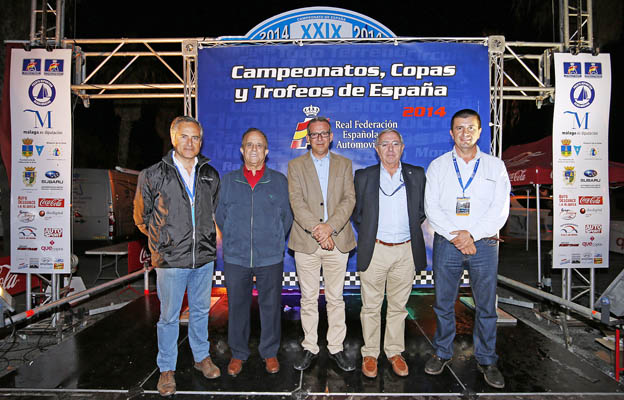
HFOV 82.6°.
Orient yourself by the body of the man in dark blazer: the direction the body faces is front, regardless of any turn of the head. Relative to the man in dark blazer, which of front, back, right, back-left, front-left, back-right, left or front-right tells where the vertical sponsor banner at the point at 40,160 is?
right

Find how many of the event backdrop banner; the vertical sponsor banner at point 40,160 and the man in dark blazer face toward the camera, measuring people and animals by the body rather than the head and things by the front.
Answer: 3

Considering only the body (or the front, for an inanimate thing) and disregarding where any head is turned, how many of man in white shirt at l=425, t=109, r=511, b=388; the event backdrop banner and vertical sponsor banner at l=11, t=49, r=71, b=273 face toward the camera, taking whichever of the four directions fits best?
3

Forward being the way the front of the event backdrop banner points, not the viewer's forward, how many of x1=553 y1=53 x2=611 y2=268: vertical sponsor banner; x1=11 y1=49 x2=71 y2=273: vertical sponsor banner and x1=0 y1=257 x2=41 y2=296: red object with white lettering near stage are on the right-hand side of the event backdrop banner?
2

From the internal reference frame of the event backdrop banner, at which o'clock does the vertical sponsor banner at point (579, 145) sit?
The vertical sponsor banner is roughly at 9 o'clock from the event backdrop banner.

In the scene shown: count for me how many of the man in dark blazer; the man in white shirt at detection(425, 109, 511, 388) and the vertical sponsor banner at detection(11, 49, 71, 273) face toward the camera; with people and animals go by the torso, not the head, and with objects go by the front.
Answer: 3

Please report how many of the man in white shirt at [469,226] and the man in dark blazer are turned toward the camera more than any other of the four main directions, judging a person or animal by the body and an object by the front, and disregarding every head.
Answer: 2

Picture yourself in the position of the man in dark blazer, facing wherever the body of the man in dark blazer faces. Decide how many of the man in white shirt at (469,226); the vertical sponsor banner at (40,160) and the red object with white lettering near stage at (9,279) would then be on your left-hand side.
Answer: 1

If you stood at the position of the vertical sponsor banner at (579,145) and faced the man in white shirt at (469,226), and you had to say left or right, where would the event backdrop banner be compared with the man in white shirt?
right

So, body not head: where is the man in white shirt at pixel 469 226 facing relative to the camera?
toward the camera

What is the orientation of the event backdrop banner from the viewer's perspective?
toward the camera

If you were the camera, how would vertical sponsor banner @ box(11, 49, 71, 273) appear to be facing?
facing the viewer
